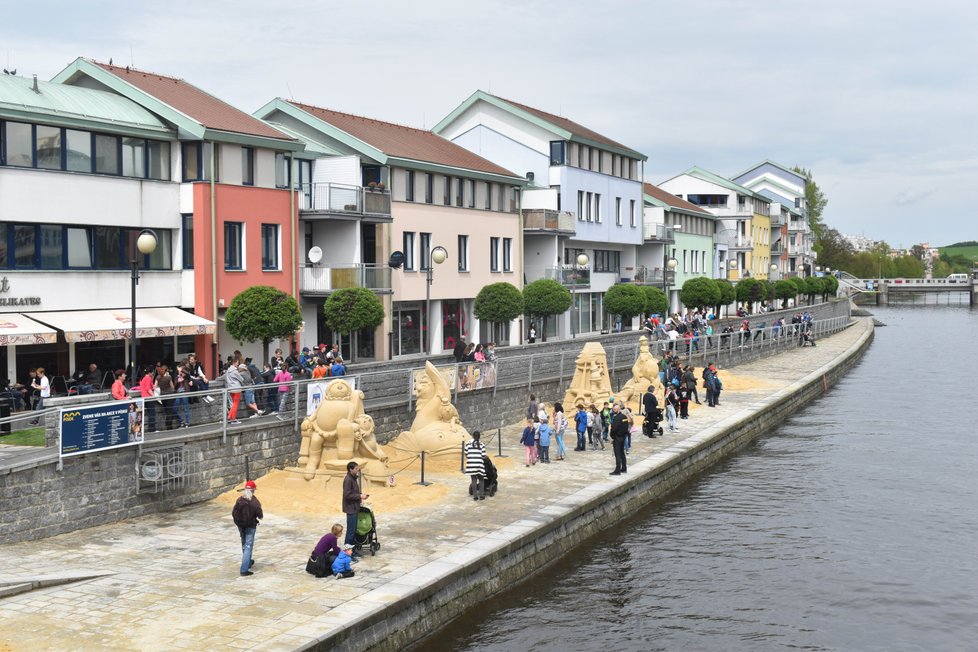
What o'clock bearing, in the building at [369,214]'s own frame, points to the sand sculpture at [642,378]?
The sand sculpture is roughly at 12 o'clock from the building.

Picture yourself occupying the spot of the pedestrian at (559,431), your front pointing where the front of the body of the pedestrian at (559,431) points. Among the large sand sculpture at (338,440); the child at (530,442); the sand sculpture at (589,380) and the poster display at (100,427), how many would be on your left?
3

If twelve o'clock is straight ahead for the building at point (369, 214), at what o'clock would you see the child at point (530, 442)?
The child is roughly at 1 o'clock from the building.

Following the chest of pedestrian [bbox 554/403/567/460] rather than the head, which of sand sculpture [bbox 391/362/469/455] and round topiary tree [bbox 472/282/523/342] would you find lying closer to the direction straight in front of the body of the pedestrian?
the round topiary tree

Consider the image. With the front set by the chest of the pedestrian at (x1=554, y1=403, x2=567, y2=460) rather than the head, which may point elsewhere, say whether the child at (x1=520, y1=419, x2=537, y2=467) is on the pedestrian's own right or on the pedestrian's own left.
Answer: on the pedestrian's own left

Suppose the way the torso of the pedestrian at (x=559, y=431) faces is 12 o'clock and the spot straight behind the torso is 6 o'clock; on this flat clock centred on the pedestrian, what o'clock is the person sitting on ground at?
The person sitting on ground is roughly at 8 o'clock from the pedestrian.

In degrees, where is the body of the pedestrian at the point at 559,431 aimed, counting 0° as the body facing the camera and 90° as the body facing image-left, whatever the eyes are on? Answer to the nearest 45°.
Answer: approximately 135°

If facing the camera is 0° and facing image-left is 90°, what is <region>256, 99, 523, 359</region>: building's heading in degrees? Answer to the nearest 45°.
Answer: approximately 315°

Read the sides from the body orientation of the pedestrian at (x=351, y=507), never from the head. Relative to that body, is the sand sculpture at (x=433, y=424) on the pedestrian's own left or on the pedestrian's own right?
on the pedestrian's own left

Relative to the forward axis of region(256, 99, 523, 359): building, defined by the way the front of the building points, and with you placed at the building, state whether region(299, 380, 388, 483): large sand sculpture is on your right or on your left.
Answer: on your right
